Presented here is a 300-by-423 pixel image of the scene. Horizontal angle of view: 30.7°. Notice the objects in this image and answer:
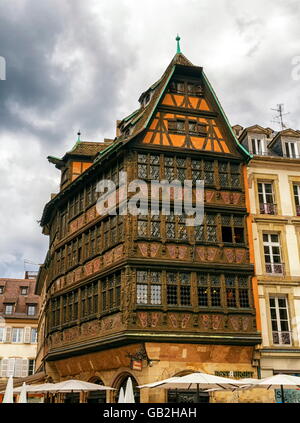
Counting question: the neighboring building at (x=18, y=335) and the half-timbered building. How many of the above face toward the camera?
2

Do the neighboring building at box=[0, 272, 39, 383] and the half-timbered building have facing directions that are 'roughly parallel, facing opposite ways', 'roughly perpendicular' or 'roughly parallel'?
roughly parallel

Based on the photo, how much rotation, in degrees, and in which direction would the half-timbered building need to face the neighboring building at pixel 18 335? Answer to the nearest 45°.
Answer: approximately 135° to its right

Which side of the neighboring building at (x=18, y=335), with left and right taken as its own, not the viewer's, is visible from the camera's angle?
front

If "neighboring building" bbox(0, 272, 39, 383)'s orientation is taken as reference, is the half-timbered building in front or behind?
in front

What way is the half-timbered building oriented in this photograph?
toward the camera
